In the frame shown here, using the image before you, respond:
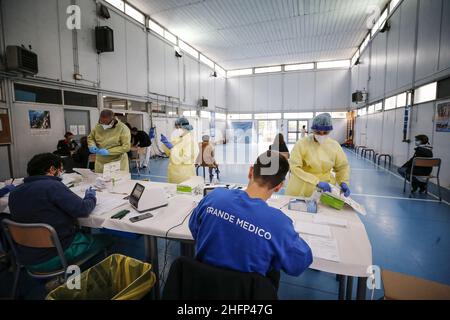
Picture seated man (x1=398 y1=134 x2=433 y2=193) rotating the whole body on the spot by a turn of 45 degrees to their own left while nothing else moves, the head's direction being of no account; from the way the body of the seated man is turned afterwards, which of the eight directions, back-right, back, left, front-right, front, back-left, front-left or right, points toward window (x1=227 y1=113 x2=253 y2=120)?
right

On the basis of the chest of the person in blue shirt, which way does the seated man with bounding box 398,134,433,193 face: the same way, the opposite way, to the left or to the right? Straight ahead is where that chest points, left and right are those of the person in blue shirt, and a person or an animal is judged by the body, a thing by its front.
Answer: to the left

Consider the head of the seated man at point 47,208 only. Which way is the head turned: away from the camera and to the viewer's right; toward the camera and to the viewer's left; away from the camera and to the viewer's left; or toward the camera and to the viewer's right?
away from the camera and to the viewer's right

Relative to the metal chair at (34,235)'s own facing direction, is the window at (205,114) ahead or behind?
ahead

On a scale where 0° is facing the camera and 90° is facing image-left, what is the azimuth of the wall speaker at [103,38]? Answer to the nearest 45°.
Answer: approximately 315°

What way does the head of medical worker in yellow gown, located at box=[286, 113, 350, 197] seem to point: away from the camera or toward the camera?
toward the camera

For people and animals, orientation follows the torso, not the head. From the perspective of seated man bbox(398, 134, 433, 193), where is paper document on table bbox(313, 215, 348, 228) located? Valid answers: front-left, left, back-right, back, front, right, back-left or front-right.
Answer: left

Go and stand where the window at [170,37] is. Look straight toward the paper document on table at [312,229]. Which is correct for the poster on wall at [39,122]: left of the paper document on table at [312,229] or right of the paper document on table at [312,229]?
right

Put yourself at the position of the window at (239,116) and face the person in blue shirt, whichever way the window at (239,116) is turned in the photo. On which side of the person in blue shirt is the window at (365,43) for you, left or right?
left

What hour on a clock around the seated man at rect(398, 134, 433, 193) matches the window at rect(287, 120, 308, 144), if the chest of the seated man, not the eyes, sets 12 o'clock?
The window is roughly at 2 o'clock from the seated man.

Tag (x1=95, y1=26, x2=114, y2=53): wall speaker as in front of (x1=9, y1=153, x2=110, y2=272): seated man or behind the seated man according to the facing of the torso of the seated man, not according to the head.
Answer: in front

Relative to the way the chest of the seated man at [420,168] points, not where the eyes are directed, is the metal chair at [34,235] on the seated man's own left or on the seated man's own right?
on the seated man's own left

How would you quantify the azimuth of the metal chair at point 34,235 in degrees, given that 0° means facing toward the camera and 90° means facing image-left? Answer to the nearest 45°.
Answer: approximately 225°

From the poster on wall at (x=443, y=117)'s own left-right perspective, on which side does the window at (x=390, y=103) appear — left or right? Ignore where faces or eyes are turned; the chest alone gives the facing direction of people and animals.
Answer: on its right

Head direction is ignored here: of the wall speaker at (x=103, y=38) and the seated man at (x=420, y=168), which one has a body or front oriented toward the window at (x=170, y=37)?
the seated man

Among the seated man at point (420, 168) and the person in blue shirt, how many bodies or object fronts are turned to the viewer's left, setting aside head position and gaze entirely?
1
